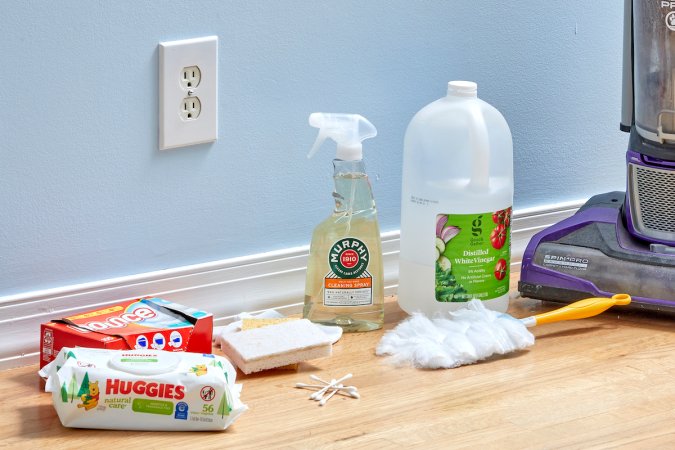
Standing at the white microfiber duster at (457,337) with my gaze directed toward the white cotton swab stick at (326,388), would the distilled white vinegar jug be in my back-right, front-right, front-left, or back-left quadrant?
back-right

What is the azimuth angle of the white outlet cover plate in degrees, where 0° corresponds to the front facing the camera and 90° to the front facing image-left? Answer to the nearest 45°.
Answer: approximately 315°
